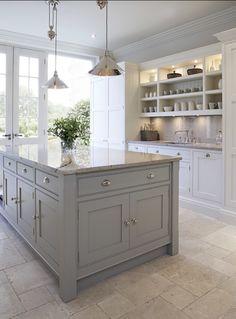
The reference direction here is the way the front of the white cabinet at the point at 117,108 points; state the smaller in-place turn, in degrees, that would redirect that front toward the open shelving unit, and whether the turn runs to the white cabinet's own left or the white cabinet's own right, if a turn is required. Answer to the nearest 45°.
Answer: approximately 90° to the white cabinet's own left

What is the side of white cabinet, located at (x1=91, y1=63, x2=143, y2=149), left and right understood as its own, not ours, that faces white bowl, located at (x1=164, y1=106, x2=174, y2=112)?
left

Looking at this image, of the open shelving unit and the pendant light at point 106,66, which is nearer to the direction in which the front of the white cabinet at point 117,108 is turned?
the pendant light

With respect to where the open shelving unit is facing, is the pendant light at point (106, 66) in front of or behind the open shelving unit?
in front

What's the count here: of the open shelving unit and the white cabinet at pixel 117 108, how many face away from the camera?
0

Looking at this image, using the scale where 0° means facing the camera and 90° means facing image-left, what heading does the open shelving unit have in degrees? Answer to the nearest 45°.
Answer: approximately 45°

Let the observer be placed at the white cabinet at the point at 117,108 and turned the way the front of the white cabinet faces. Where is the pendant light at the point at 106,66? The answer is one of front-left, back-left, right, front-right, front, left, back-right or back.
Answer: front-left

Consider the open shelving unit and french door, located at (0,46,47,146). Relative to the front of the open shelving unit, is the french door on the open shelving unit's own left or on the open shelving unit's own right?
on the open shelving unit's own right

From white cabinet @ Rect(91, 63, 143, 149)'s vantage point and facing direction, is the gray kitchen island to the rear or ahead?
ahead

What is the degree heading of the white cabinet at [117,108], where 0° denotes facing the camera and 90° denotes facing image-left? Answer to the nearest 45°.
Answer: approximately 45°
